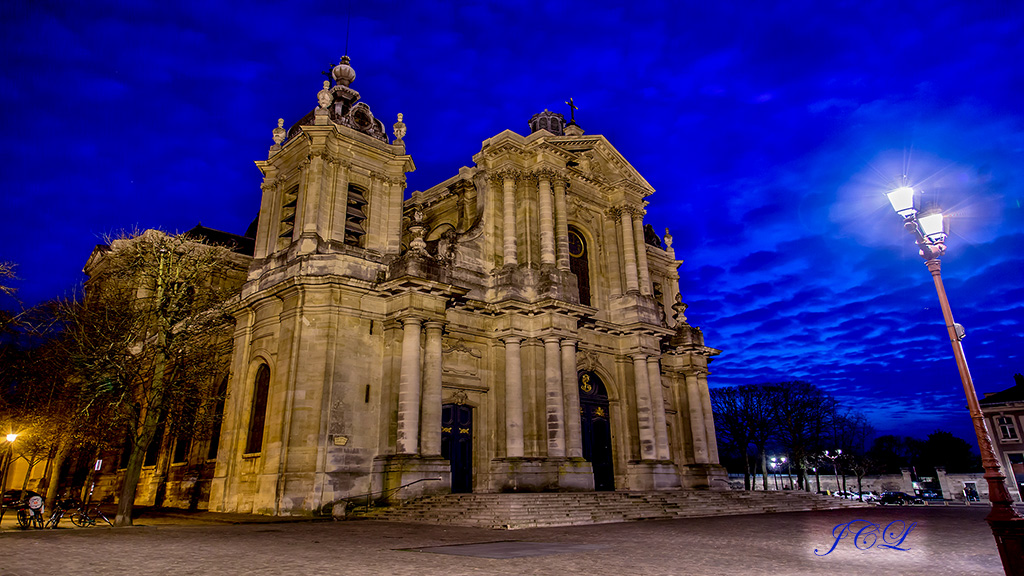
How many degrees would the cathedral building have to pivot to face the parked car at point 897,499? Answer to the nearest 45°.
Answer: approximately 90° to its left

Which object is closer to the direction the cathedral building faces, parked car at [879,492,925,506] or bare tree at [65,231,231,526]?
the parked car

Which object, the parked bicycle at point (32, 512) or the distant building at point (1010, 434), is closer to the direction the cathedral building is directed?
the distant building

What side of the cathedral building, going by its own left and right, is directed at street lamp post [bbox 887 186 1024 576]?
front

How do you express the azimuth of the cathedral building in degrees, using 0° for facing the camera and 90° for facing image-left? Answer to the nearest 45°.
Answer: approximately 315°

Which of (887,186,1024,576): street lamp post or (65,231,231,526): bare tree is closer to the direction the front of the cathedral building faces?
the street lamp post

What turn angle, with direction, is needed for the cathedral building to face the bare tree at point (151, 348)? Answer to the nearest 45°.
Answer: approximately 135° to its right

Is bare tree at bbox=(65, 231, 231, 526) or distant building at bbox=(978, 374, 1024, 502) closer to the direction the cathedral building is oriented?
the distant building

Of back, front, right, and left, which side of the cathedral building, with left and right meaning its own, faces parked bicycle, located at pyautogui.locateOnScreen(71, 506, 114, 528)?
right
